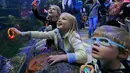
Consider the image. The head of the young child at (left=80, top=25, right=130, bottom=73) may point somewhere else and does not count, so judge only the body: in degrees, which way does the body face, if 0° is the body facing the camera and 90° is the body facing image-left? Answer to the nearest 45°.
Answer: approximately 45°

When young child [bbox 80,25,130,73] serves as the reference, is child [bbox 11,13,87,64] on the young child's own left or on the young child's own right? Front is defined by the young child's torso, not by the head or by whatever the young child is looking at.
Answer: on the young child's own right
